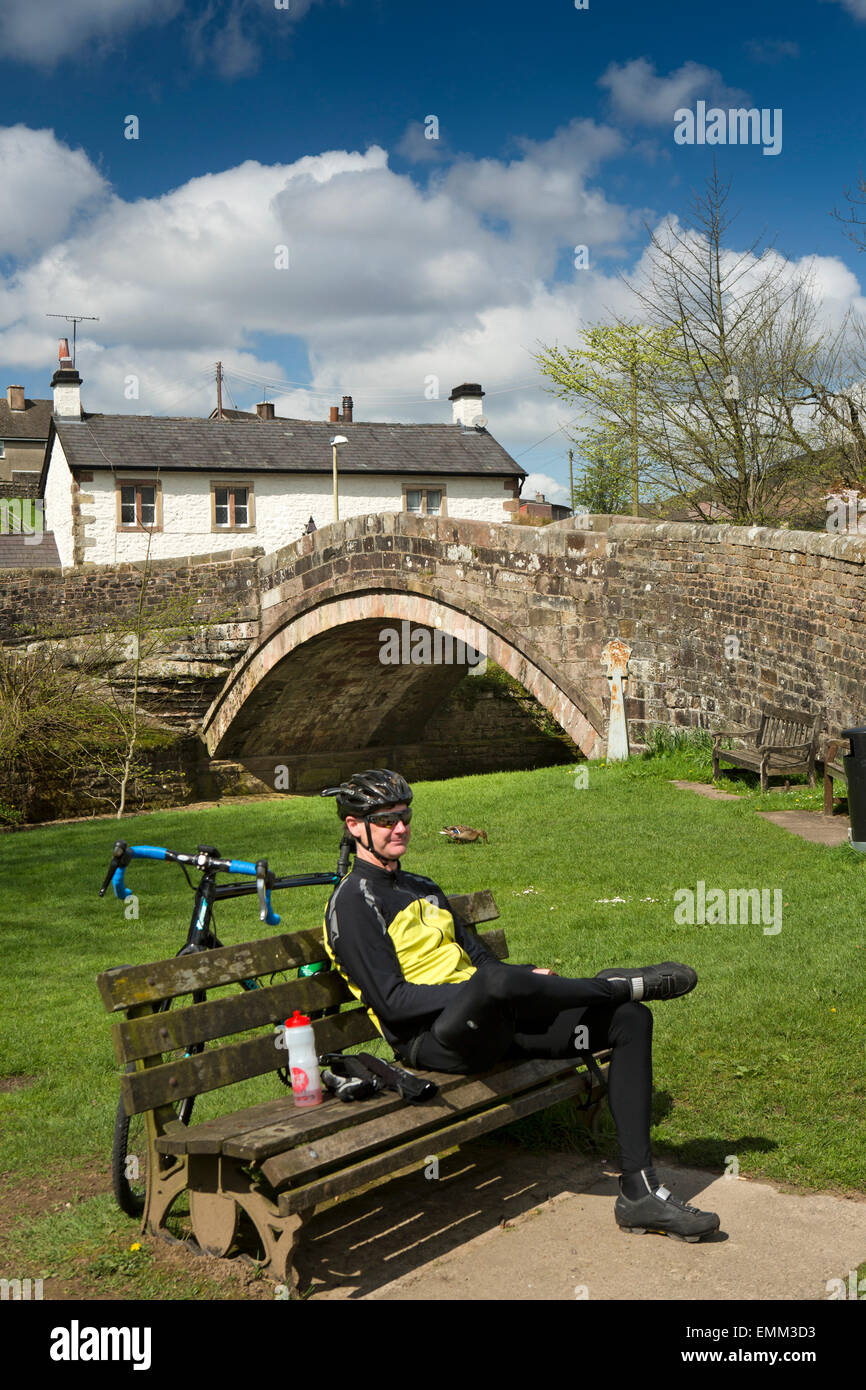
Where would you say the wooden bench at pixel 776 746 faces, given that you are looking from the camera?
facing the viewer and to the left of the viewer

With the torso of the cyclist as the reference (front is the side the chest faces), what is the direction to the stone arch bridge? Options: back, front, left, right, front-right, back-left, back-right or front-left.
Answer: back-left

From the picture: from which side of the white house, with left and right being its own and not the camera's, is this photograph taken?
front

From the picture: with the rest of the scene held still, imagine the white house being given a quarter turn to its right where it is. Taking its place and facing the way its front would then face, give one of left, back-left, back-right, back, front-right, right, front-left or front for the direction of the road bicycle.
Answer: left

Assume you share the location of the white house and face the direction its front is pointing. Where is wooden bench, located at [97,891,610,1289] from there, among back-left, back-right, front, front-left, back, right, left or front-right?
front

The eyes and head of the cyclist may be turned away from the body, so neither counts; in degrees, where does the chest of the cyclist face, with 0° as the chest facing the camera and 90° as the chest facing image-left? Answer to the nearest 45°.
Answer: approximately 315°

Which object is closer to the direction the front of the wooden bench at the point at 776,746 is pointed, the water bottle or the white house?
the water bottle

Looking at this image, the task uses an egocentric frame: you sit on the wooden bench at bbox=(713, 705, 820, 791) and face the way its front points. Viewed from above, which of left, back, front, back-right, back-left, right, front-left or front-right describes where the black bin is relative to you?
front-left

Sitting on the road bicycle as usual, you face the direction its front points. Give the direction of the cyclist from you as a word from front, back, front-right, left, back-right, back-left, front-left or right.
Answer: left

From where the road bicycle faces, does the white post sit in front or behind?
behind

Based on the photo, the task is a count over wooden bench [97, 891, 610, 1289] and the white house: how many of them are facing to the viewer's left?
0

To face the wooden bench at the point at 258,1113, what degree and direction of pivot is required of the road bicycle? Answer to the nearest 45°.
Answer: approximately 45° to its left

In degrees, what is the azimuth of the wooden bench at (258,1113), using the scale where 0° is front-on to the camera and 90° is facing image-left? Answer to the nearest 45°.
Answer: approximately 315°
